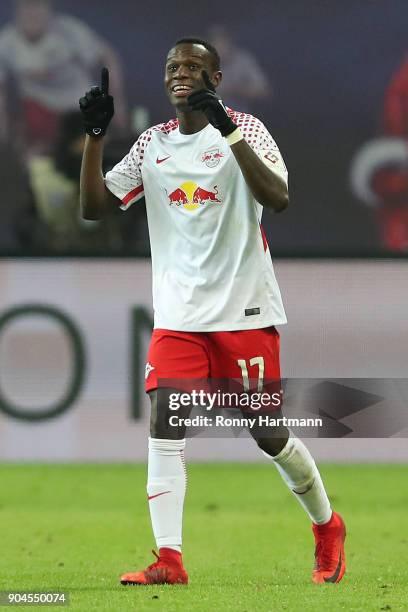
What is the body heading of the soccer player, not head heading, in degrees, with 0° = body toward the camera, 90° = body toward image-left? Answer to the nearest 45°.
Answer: approximately 45°
